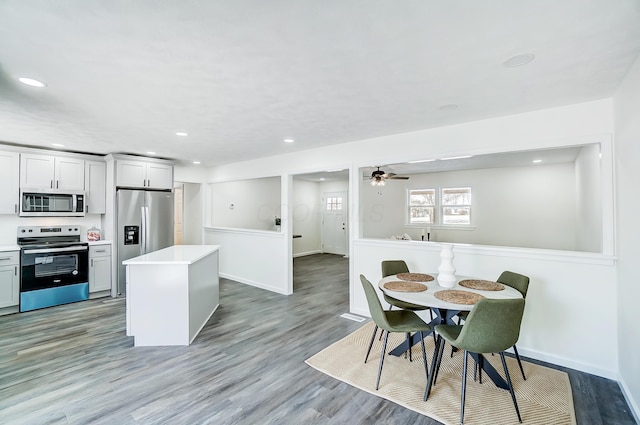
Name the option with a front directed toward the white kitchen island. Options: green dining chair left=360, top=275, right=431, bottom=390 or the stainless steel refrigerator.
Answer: the stainless steel refrigerator

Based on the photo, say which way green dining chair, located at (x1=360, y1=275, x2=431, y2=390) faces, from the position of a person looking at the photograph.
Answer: facing to the right of the viewer

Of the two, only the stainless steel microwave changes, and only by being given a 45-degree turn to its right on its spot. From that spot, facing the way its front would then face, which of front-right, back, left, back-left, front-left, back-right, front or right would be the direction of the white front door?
back-left

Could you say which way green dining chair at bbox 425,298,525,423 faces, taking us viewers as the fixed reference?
facing away from the viewer and to the left of the viewer

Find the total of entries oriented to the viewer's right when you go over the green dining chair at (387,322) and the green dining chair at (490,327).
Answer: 1

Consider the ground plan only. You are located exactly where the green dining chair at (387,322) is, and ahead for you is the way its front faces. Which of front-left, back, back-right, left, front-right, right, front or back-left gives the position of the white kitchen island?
back

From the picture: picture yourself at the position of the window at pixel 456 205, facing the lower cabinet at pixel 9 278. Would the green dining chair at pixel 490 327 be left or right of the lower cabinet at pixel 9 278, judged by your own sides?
left

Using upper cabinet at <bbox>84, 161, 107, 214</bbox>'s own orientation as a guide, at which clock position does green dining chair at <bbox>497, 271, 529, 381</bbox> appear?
The green dining chair is roughly at 11 o'clock from the upper cabinet.

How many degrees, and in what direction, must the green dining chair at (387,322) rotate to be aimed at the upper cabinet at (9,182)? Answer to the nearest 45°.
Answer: approximately 180°

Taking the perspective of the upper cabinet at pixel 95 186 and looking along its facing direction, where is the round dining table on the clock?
The round dining table is roughly at 11 o'clock from the upper cabinet.
